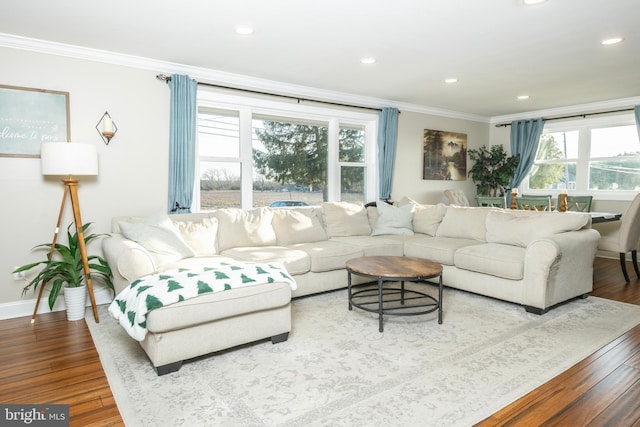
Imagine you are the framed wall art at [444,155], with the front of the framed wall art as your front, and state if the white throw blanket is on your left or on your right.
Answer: on your right

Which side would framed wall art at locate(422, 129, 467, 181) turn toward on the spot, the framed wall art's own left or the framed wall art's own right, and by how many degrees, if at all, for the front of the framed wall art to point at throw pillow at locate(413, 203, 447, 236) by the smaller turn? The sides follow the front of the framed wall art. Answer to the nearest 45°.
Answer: approximately 45° to the framed wall art's own right

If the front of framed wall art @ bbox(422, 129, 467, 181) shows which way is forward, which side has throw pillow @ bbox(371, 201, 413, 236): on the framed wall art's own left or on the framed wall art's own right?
on the framed wall art's own right

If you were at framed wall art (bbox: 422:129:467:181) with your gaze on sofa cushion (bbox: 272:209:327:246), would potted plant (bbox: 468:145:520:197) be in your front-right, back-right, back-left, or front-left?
back-left

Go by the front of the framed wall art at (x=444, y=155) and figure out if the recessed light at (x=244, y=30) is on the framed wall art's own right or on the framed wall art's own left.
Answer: on the framed wall art's own right

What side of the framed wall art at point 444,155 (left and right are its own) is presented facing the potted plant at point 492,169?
left

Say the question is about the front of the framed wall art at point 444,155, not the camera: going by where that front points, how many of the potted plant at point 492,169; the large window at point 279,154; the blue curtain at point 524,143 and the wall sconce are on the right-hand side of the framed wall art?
2

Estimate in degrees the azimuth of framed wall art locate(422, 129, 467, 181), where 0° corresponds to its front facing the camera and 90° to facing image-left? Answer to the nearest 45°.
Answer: approximately 315°

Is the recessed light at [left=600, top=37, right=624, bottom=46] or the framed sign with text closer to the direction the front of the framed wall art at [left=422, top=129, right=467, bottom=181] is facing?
the recessed light

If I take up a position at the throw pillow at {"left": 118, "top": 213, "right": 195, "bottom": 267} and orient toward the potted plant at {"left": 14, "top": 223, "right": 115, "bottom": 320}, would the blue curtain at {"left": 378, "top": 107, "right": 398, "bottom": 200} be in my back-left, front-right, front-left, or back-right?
back-right

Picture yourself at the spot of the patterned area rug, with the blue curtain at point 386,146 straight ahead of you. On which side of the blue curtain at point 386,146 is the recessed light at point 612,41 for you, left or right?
right

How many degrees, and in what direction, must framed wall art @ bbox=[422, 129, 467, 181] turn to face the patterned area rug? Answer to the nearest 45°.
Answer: approximately 45° to its right

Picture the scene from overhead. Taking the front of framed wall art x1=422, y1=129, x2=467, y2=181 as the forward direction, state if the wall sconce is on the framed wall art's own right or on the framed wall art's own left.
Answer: on the framed wall art's own right
